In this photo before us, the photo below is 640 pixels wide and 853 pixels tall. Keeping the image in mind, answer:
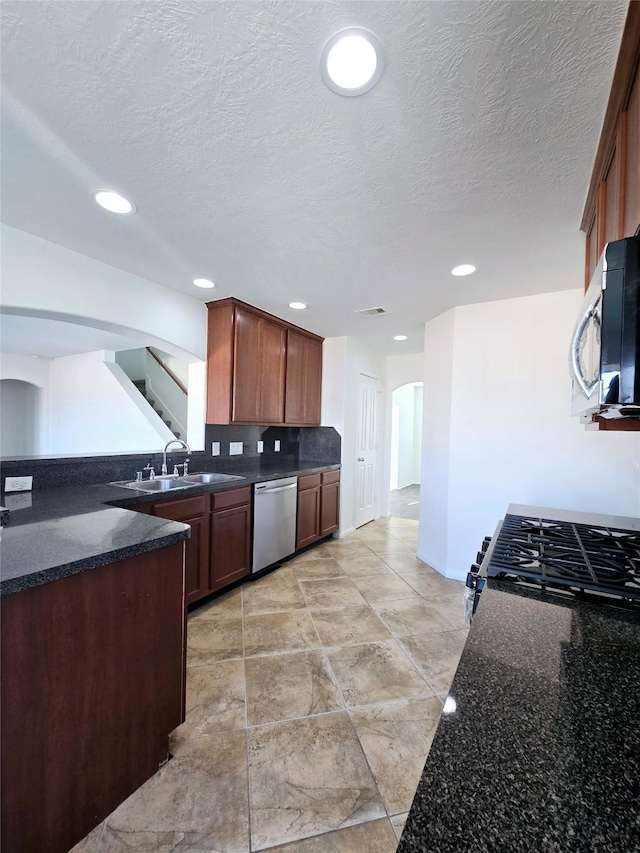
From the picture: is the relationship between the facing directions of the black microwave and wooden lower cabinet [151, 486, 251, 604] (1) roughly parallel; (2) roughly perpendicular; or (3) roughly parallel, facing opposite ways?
roughly parallel, facing opposite ways

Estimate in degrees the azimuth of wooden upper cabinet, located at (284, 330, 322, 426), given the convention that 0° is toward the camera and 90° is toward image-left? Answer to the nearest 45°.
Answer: approximately 315°

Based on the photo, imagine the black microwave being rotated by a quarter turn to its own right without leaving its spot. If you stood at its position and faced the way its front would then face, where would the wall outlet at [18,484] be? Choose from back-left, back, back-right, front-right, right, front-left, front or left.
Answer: left

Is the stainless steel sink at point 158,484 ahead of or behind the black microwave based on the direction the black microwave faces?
ahead

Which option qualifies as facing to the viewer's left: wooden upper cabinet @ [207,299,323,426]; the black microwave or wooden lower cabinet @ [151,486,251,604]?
the black microwave

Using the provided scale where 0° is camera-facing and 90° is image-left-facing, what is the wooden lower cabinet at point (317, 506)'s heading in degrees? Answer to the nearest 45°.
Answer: approximately 315°

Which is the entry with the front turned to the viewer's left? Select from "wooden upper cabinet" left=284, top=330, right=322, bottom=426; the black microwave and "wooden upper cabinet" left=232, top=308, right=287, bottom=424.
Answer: the black microwave

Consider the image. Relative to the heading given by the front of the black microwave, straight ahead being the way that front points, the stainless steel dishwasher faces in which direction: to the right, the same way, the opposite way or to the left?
the opposite way

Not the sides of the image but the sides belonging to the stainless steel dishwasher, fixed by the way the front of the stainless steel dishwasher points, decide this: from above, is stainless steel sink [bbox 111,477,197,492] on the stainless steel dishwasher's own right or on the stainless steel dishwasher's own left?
on the stainless steel dishwasher's own right

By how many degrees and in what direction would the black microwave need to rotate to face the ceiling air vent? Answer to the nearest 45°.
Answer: approximately 45° to its right

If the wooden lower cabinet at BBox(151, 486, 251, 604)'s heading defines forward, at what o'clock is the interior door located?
The interior door is roughly at 9 o'clock from the wooden lower cabinet.

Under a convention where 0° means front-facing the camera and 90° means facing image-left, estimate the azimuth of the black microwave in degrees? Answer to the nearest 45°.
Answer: approximately 90°

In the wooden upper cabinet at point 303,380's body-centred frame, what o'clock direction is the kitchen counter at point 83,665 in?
The kitchen counter is roughly at 2 o'clock from the wooden upper cabinet.

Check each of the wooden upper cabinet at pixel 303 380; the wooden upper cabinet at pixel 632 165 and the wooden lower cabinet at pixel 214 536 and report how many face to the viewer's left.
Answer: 1

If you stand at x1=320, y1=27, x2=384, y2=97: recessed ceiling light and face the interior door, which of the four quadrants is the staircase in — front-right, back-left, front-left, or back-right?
front-left

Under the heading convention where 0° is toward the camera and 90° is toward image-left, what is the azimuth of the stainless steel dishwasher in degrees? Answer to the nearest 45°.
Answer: approximately 315°

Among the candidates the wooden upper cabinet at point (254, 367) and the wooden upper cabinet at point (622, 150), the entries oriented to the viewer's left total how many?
1
